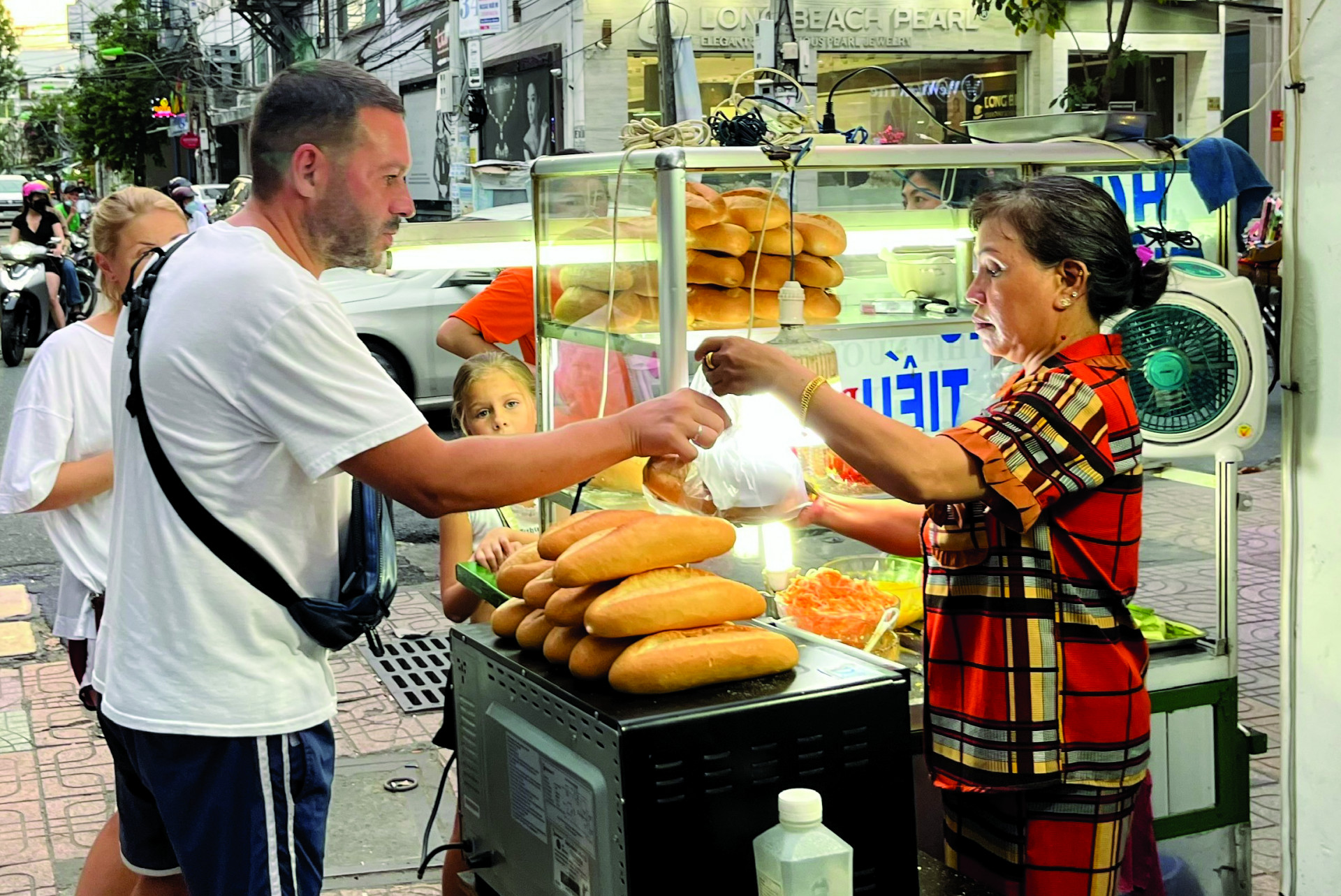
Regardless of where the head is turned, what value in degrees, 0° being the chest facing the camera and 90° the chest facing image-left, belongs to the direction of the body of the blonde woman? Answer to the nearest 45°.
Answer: approximately 315°

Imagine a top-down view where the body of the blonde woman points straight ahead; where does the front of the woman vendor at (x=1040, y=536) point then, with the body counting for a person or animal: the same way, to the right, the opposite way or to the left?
the opposite way

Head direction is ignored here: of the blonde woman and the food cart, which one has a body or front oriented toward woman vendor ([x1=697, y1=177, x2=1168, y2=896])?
the blonde woman

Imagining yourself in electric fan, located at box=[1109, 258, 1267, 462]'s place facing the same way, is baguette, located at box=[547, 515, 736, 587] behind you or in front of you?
in front

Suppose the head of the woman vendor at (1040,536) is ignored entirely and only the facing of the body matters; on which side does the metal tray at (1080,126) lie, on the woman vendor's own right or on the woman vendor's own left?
on the woman vendor's own right

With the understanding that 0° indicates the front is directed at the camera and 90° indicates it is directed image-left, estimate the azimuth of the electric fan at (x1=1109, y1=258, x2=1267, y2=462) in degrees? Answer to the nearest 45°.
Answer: approximately 45°

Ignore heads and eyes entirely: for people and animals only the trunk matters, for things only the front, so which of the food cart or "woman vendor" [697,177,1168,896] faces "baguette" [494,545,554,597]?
the woman vendor

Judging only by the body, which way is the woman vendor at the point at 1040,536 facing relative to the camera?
to the viewer's left
